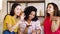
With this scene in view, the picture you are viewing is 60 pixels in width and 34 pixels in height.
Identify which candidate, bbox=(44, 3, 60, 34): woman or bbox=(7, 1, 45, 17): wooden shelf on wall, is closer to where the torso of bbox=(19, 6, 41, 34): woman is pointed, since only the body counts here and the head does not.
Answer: the woman

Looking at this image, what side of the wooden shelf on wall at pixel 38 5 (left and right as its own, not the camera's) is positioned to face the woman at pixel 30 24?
front

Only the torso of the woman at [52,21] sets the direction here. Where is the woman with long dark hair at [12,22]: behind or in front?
in front

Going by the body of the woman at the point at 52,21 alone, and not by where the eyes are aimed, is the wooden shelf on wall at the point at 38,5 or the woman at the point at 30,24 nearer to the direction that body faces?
the woman

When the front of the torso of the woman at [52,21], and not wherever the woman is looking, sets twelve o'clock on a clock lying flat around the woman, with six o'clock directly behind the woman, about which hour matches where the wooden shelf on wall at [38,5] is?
The wooden shelf on wall is roughly at 4 o'clock from the woman.

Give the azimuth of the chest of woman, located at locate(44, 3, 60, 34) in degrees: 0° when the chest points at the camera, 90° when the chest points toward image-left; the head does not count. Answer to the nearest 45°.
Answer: approximately 45°

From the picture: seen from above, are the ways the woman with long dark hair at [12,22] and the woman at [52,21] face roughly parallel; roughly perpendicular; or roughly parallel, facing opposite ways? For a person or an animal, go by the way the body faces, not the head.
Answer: roughly perpendicular

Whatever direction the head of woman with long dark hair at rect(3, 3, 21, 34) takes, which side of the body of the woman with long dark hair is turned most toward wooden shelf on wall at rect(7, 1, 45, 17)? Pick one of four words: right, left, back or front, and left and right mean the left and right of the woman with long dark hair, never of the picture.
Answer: left

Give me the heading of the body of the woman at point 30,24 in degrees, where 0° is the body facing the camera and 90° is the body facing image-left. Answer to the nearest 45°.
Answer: approximately 0°

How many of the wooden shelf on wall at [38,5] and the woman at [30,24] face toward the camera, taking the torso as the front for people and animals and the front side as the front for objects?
2
